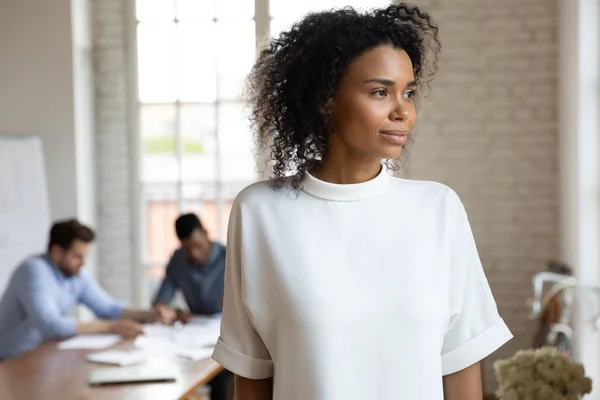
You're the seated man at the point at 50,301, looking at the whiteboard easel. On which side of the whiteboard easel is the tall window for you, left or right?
right

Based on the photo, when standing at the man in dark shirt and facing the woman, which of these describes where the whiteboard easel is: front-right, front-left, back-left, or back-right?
back-right

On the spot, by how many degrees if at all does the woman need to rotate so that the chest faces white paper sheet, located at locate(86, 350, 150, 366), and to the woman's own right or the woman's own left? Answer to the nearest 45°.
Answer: approximately 135° to the woman's own right

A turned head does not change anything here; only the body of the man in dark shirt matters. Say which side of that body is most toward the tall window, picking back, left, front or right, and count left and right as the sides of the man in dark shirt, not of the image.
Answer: back

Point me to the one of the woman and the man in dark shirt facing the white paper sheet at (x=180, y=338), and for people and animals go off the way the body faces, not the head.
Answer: the man in dark shirt

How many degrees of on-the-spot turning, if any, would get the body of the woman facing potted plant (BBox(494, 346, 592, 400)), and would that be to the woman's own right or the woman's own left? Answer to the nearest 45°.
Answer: approximately 135° to the woman's own left

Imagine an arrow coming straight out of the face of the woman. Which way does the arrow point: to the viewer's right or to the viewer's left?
to the viewer's right

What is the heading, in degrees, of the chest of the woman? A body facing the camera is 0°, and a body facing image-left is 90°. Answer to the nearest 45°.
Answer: approximately 0°

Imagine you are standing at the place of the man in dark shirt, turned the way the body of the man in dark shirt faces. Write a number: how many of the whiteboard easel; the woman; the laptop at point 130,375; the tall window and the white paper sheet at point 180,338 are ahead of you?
3

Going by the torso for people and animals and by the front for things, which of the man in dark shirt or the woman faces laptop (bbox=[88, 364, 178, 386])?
the man in dark shirt

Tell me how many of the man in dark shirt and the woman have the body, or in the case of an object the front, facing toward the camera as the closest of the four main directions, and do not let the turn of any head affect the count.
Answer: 2

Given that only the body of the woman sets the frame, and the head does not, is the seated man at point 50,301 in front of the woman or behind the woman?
behind
